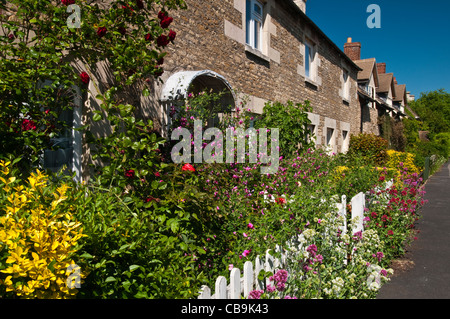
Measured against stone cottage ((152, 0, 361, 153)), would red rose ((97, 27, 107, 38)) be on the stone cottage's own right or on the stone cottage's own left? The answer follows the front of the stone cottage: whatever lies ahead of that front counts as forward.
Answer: on the stone cottage's own right

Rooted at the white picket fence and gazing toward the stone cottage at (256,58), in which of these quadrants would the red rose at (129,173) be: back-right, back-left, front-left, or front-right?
front-left

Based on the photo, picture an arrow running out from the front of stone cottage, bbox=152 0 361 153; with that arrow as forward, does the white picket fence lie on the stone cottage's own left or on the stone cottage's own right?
on the stone cottage's own right

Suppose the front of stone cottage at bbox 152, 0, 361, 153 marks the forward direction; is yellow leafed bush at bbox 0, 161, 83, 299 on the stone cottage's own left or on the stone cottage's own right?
on the stone cottage's own right

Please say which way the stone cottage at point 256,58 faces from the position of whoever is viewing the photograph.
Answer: facing the viewer and to the right of the viewer

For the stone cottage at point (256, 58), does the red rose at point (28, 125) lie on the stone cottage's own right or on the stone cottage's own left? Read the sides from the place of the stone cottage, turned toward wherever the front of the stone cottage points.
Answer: on the stone cottage's own right

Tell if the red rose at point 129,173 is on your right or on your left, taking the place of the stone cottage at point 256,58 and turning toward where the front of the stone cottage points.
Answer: on your right

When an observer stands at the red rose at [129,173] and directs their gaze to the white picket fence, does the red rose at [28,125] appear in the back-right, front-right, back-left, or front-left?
back-right
